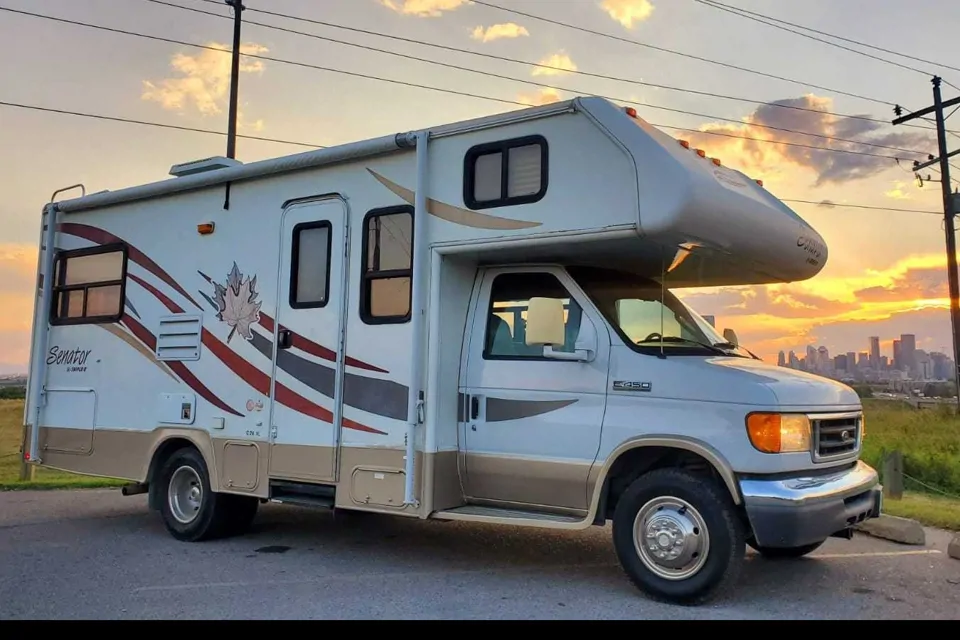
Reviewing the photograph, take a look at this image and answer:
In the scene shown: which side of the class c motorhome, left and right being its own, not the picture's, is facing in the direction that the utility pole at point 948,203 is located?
left

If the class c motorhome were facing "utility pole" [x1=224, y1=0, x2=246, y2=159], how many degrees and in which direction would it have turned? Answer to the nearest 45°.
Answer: approximately 180°

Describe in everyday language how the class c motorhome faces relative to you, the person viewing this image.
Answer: facing the viewer and to the right of the viewer

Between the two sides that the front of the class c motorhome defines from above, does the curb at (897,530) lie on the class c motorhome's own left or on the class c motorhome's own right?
on the class c motorhome's own left
